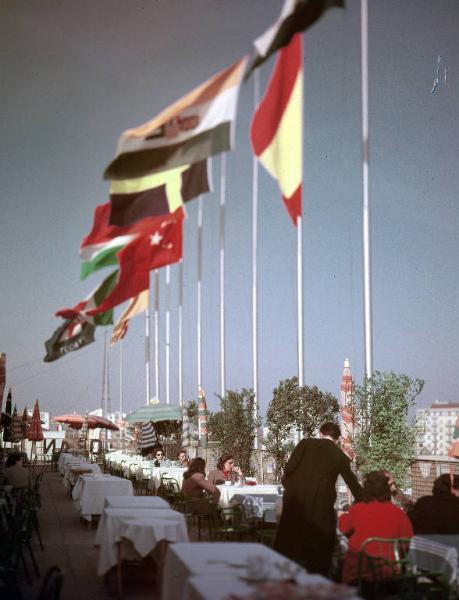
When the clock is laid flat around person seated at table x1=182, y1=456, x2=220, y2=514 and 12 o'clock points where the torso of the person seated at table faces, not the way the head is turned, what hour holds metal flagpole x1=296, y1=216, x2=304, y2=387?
The metal flagpole is roughly at 11 o'clock from the person seated at table.

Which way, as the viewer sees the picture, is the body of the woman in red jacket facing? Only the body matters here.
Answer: away from the camera

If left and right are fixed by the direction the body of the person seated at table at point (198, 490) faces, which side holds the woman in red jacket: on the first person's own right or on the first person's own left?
on the first person's own right

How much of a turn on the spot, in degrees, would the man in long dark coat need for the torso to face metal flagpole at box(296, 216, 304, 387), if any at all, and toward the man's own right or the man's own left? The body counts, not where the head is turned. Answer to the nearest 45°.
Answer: approximately 45° to the man's own left

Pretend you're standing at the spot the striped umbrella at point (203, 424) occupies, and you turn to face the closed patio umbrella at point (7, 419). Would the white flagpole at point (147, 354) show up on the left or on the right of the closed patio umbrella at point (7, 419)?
right

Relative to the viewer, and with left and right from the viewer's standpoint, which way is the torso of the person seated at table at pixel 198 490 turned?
facing away from the viewer and to the right of the viewer

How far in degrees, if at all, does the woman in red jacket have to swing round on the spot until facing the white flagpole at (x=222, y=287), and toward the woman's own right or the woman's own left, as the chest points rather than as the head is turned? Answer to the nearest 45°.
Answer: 0° — they already face it

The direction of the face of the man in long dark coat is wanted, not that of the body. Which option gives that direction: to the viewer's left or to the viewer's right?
to the viewer's right

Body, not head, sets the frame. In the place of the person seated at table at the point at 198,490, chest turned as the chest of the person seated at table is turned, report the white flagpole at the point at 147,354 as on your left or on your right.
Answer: on your left

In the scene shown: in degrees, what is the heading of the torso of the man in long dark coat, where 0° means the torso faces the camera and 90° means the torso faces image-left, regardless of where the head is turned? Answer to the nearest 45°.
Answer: approximately 225°
